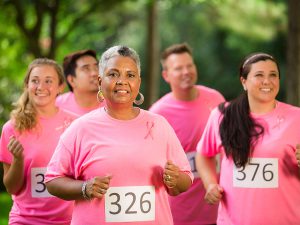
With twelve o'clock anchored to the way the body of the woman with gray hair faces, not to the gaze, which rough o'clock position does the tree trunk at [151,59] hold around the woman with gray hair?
The tree trunk is roughly at 6 o'clock from the woman with gray hair.

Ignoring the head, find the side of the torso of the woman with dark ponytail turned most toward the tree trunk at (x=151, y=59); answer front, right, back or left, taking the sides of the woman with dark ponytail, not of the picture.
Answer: back

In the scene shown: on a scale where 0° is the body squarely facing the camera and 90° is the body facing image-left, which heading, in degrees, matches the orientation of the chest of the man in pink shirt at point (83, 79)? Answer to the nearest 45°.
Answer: approximately 315°

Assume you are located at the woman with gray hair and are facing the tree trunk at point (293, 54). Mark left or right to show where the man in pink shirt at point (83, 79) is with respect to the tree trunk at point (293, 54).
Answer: left

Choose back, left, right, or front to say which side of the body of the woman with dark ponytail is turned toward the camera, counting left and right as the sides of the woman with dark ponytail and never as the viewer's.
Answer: front

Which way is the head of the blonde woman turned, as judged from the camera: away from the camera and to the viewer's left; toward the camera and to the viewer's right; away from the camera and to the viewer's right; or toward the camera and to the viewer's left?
toward the camera and to the viewer's right

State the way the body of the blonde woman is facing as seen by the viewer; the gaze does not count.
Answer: toward the camera

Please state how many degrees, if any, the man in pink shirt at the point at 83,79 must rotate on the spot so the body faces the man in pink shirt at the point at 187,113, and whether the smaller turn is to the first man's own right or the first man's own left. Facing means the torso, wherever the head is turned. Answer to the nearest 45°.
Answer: approximately 45° to the first man's own left

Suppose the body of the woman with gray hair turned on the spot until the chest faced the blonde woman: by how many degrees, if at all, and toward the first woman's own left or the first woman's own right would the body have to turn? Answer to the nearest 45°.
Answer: approximately 135° to the first woman's own right

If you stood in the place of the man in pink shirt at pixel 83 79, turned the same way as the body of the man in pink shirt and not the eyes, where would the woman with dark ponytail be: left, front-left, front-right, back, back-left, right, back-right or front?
front

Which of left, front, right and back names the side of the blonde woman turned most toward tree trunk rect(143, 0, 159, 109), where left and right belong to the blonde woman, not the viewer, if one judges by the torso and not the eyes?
back

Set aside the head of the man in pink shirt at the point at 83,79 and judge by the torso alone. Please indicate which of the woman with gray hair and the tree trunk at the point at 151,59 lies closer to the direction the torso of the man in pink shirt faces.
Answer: the woman with gray hair

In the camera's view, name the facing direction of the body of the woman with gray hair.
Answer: toward the camera

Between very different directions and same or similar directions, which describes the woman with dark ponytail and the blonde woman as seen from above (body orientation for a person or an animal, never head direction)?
same or similar directions
